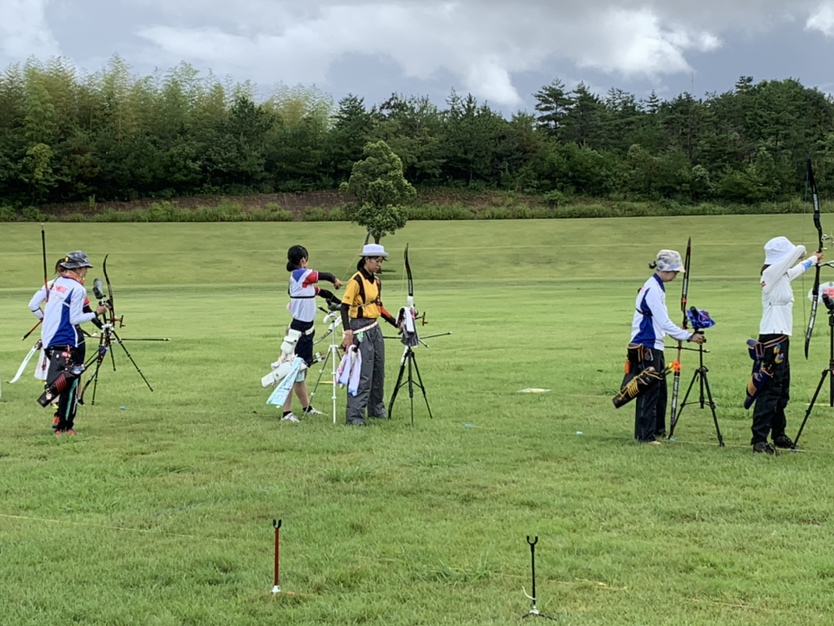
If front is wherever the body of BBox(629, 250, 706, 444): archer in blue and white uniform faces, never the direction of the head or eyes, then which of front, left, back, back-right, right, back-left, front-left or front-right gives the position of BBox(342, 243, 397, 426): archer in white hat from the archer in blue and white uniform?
back

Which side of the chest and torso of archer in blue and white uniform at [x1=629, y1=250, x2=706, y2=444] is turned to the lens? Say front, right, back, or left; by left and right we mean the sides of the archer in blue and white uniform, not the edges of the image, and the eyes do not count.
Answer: right

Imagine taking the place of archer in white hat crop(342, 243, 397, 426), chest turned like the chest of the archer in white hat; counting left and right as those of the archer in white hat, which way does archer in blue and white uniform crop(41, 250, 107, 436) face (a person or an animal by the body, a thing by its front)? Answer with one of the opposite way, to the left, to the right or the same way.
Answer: to the left

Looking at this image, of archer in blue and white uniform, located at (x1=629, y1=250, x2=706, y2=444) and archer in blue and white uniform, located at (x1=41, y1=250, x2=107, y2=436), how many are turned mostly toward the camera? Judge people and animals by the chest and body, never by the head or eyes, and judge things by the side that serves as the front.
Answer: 0

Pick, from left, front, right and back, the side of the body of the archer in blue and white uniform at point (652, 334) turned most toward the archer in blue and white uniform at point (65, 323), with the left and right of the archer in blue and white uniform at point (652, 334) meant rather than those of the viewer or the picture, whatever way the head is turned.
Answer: back

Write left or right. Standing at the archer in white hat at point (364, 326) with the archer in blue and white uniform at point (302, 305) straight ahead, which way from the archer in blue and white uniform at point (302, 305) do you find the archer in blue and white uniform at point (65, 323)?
left

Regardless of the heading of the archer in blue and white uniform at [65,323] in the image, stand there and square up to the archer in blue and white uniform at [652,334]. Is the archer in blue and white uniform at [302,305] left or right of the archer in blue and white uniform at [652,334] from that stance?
left

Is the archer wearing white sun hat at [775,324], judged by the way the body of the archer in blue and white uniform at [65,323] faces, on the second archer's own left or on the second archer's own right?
on the second archer's own right

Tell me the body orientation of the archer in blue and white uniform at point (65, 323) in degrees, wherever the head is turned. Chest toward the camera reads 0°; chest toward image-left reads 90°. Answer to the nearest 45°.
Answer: approximately 225°

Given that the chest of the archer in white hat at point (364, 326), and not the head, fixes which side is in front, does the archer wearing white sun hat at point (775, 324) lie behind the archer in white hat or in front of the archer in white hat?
in front
